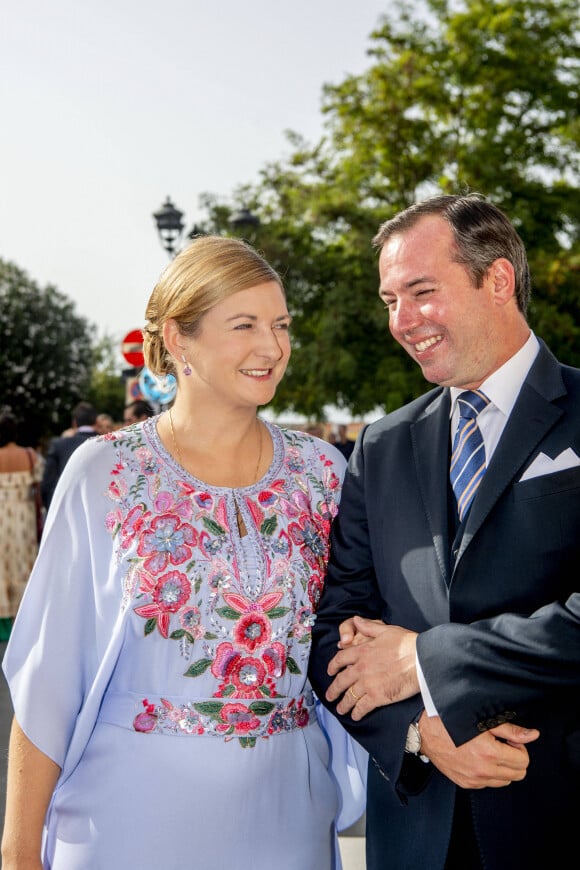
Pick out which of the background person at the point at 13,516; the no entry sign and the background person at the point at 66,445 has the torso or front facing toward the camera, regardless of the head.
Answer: the no entry sign

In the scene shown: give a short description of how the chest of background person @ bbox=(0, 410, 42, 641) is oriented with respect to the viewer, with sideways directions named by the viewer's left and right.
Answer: facing away from the viewer

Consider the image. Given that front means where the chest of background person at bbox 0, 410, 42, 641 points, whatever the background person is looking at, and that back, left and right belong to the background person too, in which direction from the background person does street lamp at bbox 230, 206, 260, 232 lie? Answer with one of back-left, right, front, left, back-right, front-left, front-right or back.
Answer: front-right

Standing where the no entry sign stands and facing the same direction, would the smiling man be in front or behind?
in front

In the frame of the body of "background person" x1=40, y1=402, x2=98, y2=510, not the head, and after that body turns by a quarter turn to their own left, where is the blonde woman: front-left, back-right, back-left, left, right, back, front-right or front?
left

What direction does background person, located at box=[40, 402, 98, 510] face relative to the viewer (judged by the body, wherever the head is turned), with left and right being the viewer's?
facing away from the viewer

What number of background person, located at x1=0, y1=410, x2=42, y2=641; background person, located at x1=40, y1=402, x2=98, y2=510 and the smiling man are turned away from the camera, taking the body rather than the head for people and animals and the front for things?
2

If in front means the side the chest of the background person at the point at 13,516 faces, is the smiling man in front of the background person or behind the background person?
behind

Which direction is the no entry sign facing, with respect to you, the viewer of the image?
facing the viewer

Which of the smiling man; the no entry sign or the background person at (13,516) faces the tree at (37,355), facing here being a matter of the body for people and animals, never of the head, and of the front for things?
the background person

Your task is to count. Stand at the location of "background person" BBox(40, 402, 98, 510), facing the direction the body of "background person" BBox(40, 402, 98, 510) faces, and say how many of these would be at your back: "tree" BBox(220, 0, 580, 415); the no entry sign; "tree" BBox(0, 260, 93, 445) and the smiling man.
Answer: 1

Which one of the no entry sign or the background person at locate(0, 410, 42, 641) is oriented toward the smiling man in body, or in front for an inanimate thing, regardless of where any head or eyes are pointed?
the no entry sign

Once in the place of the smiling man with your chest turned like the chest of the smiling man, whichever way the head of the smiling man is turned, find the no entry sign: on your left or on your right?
on your right

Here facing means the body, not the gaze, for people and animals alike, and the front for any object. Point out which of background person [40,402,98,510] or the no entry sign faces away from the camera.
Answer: the background person

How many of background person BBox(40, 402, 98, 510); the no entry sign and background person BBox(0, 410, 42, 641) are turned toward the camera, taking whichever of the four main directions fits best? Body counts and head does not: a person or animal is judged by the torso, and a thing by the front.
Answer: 1

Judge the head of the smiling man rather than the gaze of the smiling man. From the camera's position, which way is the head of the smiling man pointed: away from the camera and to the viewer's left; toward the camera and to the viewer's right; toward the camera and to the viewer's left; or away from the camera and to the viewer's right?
toward the camera and to the viewer's left
